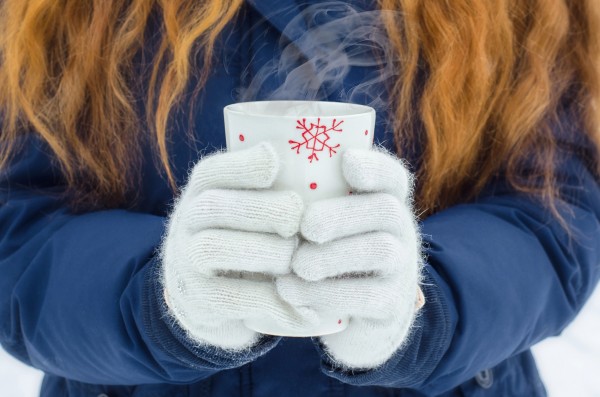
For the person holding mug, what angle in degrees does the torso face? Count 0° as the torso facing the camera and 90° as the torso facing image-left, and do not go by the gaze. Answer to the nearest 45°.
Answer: approximately 0°
